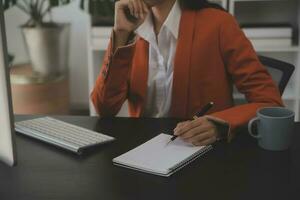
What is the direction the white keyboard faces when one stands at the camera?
facing away from the viewer and to the right of the viewer

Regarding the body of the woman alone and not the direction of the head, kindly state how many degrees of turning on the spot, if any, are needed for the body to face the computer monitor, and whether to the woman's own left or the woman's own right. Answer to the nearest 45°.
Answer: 0° — they already face it

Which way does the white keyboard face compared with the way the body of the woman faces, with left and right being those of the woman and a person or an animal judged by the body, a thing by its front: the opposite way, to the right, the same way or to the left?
the opposite way

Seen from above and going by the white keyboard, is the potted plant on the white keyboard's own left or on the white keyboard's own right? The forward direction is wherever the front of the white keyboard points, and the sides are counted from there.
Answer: on the white keyboard's own left

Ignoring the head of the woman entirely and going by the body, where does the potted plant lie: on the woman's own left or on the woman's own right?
on the woman's own right

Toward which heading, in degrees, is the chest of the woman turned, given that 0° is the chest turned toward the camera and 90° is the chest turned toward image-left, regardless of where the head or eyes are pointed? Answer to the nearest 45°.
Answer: approximately 45°
